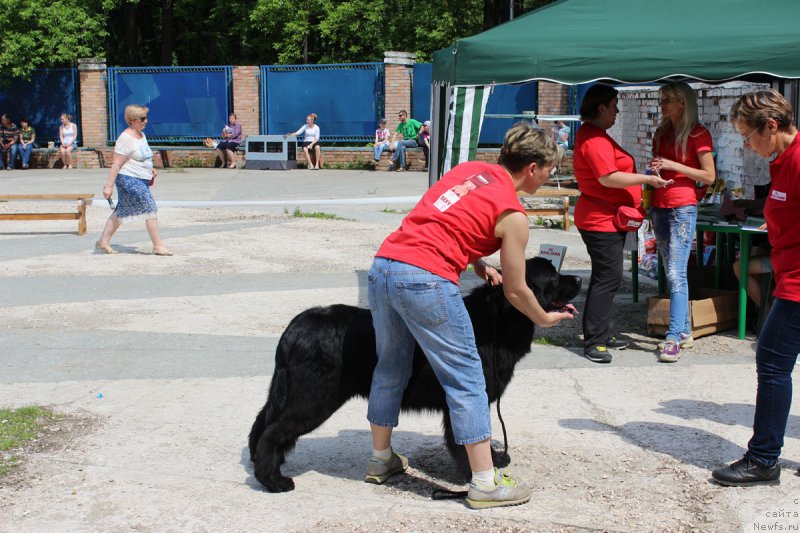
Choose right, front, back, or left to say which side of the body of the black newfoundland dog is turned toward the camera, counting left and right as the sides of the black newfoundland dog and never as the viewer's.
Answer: right

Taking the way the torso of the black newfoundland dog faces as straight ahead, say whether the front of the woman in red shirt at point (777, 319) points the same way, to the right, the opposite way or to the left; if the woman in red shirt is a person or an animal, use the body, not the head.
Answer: the opposite way

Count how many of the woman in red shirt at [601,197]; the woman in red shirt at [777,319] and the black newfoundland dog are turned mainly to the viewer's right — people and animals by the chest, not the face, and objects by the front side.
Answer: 2

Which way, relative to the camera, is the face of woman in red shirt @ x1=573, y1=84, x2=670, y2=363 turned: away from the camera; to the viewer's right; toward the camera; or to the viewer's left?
to the viewer's right

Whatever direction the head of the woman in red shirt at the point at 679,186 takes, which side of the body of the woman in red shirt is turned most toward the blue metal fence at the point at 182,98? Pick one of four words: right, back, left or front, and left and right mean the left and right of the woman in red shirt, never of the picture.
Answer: right

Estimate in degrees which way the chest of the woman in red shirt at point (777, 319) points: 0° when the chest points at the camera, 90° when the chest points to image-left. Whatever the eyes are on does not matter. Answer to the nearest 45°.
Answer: approximately 90°

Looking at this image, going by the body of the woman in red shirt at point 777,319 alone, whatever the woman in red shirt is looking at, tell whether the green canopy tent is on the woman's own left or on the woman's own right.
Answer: on the woman's own right

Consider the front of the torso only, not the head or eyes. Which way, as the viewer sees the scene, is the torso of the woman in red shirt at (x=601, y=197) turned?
to the viewer's right

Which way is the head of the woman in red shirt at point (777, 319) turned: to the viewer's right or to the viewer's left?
to the viewer's left

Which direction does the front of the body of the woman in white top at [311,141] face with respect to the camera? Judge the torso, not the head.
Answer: toward the camera

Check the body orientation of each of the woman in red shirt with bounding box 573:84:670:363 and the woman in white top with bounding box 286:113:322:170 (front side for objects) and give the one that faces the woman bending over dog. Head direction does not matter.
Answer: the woman in white top
